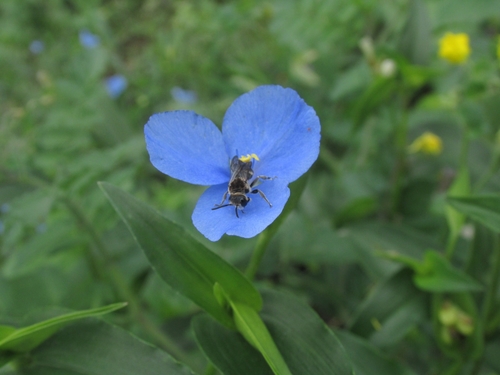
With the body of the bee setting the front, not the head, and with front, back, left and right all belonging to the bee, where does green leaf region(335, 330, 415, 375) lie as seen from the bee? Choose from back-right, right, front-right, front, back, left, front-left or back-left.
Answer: back
